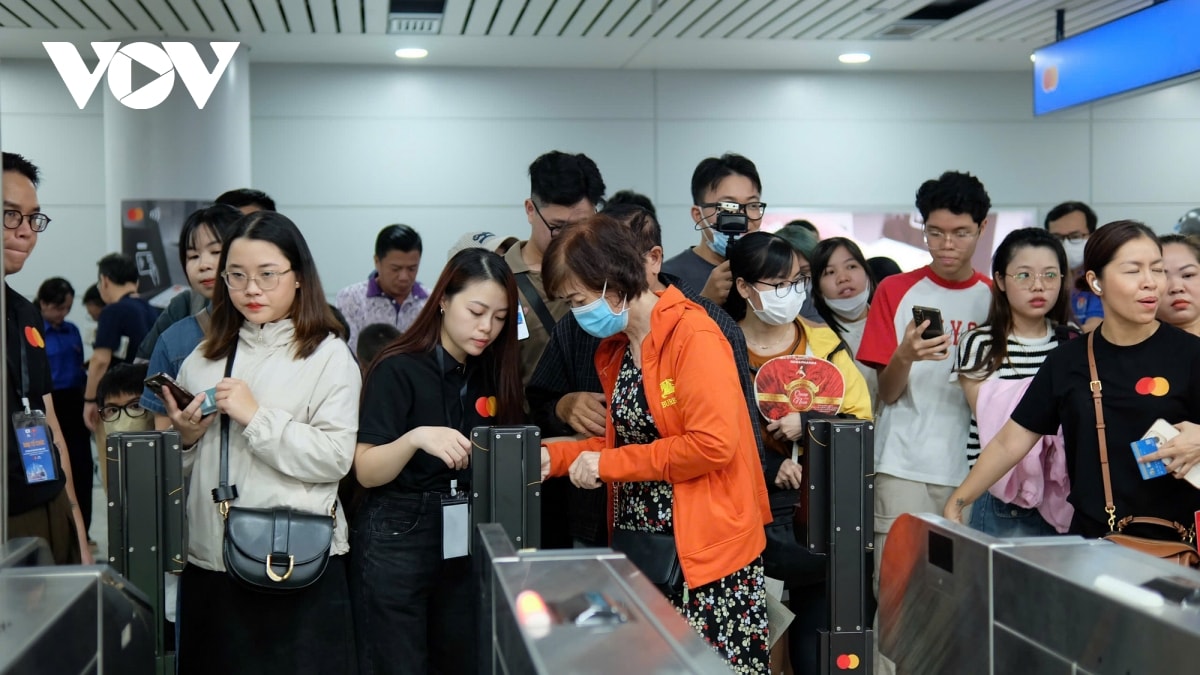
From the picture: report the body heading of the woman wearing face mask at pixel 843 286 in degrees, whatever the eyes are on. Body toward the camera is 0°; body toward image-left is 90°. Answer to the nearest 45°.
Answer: approximately 0°

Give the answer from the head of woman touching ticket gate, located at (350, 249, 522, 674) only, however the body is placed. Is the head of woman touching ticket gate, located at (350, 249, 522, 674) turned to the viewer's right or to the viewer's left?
to the viewer's right

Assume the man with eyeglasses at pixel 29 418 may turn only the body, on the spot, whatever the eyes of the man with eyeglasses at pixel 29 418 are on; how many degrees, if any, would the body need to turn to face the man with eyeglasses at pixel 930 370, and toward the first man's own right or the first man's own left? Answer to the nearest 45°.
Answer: approximately 45° to the first man's own left

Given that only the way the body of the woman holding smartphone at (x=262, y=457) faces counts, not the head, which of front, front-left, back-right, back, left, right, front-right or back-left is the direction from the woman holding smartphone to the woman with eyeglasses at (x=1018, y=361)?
back-left

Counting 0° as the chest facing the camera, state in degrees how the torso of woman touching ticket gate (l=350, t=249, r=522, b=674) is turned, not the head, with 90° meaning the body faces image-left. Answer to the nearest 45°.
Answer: approximately 315°

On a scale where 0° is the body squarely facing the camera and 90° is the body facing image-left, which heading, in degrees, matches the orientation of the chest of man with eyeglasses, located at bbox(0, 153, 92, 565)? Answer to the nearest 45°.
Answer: approximately 315°

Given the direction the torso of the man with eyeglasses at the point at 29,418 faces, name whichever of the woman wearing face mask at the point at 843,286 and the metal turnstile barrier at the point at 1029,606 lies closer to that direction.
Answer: the metal turnstile barrier
